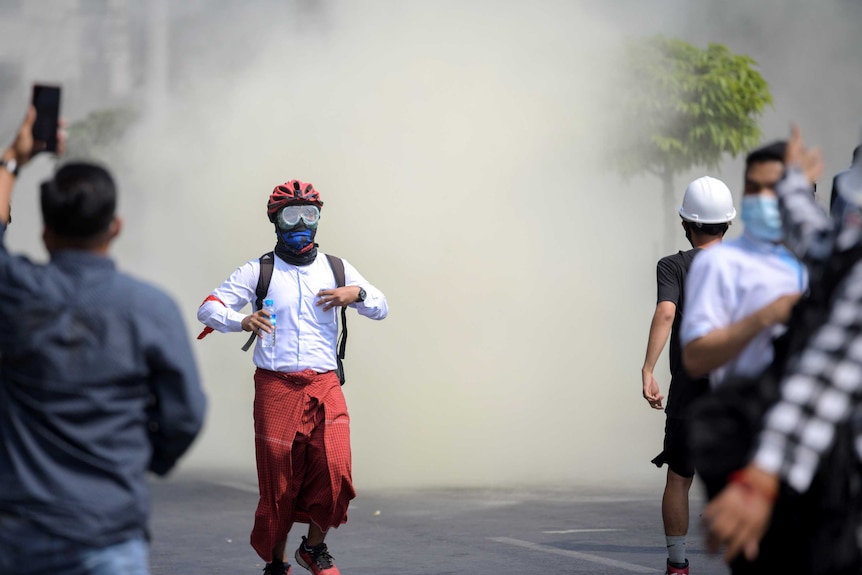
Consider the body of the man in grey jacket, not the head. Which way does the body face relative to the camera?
away from the camera

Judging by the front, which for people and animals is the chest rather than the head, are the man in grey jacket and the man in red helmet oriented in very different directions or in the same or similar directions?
very different directions

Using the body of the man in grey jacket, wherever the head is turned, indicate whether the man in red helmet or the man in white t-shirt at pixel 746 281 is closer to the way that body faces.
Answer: the man in red helmet

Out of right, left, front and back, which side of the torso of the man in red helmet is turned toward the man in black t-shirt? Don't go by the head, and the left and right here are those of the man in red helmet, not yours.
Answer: left

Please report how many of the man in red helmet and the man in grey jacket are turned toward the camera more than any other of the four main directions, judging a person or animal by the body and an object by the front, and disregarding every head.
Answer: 1

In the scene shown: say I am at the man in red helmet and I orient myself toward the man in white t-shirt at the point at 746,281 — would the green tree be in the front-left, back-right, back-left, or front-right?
back-left

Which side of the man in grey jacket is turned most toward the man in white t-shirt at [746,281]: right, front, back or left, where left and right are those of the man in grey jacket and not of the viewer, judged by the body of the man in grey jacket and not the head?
right

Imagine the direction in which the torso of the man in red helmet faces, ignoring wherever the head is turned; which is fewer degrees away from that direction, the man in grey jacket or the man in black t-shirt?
the man in grey jacket

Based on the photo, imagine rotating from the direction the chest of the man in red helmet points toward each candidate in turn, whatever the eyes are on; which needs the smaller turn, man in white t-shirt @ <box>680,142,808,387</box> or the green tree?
the man in white t-shirt
